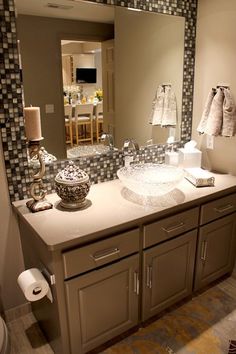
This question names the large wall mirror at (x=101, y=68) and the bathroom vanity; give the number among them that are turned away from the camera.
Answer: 0

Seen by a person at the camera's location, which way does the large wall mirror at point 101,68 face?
facing the viewer and to the right of the viewer

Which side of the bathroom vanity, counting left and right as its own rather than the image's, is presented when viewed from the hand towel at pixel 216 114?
left

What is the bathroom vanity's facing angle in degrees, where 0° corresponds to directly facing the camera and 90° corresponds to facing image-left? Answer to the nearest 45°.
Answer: approximately 315°

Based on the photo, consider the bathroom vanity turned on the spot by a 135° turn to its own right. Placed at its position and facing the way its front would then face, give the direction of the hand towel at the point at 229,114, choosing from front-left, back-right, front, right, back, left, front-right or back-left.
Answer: back-right
